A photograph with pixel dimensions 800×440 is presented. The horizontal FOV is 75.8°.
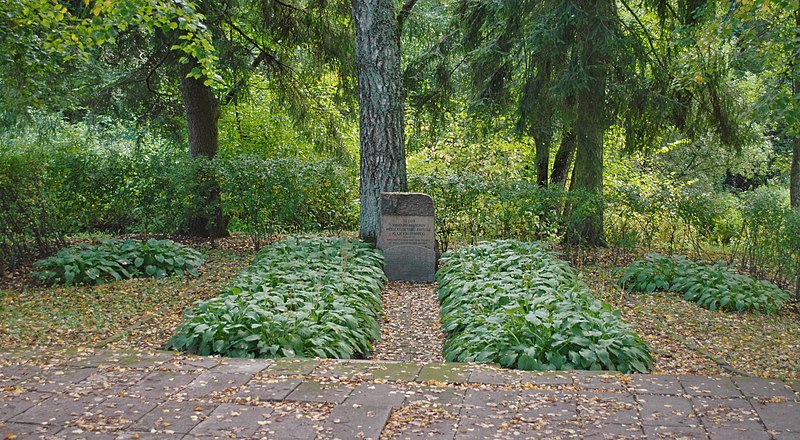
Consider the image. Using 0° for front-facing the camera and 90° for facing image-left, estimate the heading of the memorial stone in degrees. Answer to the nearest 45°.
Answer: approximately 0°

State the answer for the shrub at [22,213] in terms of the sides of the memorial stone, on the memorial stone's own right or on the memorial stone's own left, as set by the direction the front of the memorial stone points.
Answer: on the memorial stone's own right

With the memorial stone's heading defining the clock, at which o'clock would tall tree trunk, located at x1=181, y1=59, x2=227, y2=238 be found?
The tall tree trunk is roughly at 4 o'clock from the memorial stone.

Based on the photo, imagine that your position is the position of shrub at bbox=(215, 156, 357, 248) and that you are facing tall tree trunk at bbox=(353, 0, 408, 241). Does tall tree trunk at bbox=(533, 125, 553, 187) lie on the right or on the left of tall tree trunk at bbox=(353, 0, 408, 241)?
left

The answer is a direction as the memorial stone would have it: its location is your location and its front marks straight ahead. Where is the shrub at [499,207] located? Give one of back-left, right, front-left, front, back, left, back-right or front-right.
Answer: back-left

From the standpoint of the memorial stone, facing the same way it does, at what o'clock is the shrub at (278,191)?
The shrub is roughly at 4 o'clock from the memorial stone.

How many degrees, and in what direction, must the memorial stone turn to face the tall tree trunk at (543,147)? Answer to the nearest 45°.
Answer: approximately 135° to its left
